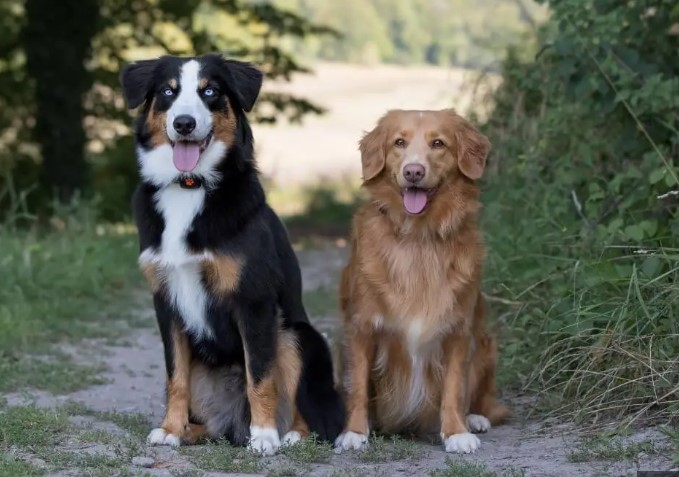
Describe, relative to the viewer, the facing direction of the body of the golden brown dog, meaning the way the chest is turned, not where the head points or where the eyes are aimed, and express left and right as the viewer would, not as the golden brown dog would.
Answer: facing the viewer

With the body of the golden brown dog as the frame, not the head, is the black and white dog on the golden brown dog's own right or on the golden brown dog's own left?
on the golden brown dog's own right
